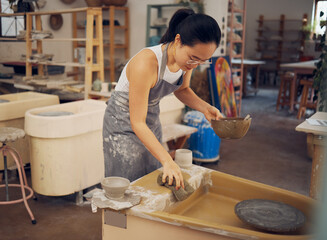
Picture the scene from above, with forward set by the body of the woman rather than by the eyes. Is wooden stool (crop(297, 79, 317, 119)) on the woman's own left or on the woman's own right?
on the woman's own left

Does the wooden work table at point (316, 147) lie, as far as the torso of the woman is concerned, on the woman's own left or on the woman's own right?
on the woman's own left

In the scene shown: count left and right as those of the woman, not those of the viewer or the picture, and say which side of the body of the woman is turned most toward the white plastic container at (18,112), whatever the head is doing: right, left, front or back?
back

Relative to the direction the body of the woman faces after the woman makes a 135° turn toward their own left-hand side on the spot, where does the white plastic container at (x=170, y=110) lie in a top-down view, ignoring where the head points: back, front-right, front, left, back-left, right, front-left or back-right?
front

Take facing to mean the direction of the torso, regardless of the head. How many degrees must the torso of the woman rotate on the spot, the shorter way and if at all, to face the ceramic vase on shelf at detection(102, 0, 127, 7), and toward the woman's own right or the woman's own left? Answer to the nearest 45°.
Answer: approximately 135° to the woman's own left

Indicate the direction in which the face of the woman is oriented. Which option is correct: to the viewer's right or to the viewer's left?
to the viewer's right

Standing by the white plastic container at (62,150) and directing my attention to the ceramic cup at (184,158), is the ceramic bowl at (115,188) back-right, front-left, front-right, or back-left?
front-right

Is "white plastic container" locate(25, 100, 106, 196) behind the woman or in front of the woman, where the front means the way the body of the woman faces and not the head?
behind

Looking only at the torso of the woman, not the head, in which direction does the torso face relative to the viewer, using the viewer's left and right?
facing the viewer and to the right of the viewer

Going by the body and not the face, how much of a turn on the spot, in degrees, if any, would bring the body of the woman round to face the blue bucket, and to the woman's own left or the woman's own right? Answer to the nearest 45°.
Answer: approximately 135° to the woman's own left
